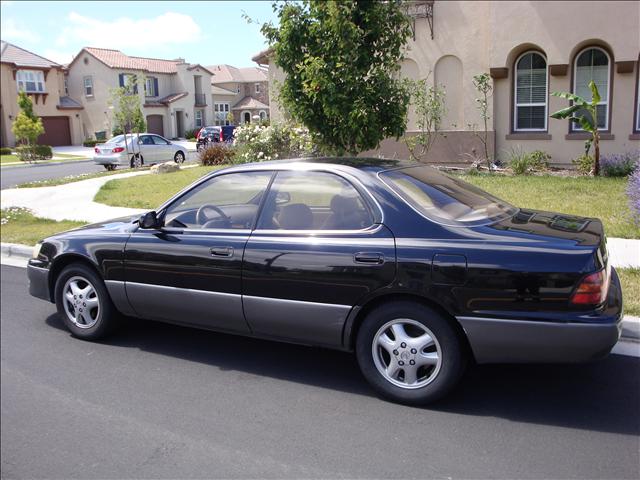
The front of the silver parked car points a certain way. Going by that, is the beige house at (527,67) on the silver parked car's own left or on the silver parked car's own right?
on the silver parked car's own right

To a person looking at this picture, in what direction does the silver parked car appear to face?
facing away from the viewer and to the right of the viewer

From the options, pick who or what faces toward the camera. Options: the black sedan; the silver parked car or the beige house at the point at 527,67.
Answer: the beige house

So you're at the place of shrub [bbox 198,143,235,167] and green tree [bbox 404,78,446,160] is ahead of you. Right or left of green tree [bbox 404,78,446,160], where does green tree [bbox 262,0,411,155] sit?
right

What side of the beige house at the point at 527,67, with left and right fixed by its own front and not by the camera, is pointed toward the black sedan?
front

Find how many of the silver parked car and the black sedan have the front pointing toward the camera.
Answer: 0

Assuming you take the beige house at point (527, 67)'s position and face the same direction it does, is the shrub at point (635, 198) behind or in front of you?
in front

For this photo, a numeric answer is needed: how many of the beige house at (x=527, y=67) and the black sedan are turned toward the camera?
1

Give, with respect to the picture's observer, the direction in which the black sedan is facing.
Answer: facing away from the viewer and to the left of the viewer

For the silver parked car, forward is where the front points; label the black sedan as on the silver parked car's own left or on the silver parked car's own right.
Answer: on the silver parked car's own right

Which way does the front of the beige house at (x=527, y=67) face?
toward the camera

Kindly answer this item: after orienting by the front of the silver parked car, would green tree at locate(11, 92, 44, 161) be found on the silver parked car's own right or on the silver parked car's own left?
on the silver parked car's own left

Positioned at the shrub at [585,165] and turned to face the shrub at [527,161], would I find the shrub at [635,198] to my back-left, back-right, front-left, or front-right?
back-left
